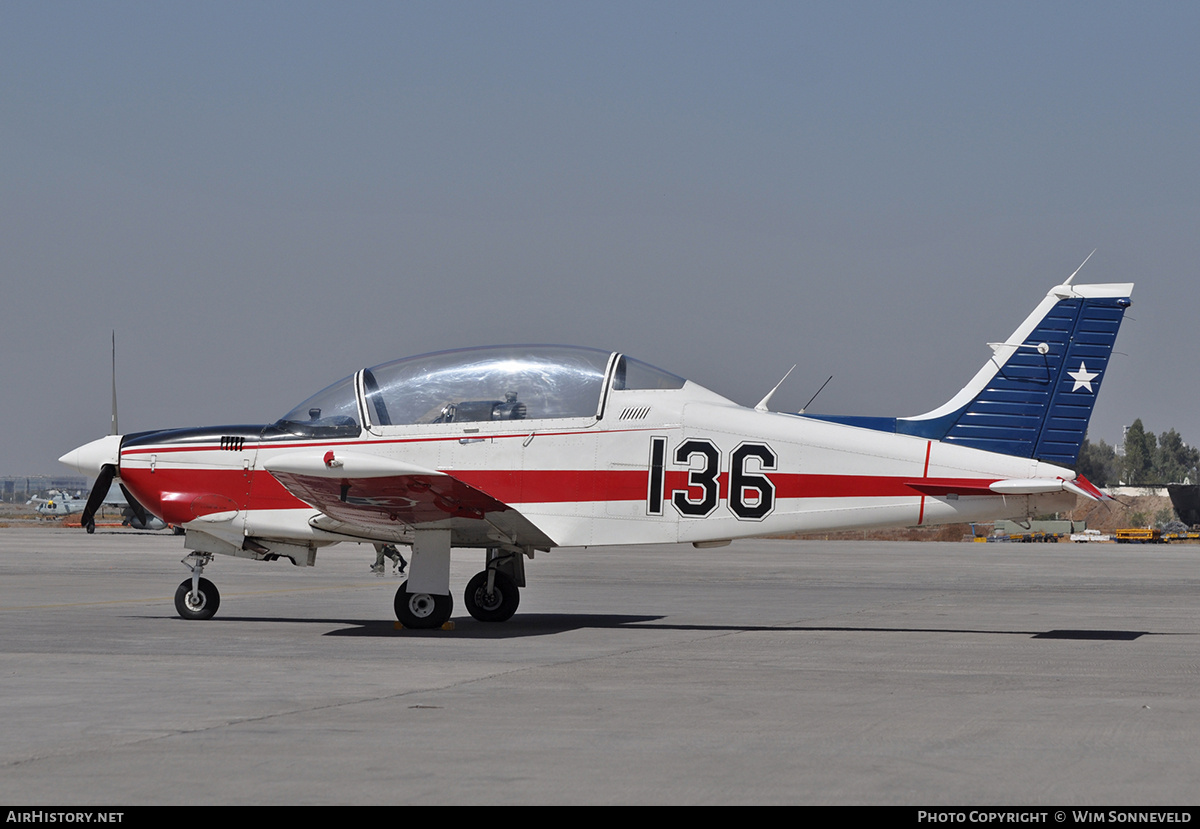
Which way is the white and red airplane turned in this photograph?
to the viewer's left
